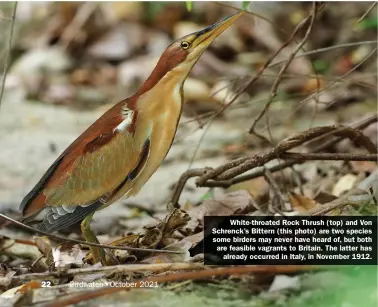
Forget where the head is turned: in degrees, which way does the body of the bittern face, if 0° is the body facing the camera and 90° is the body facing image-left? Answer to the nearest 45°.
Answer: approximately 270°

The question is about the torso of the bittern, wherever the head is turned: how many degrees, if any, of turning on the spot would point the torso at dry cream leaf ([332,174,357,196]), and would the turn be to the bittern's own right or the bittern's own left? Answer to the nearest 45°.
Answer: approximately 45° to the bittern's own left
